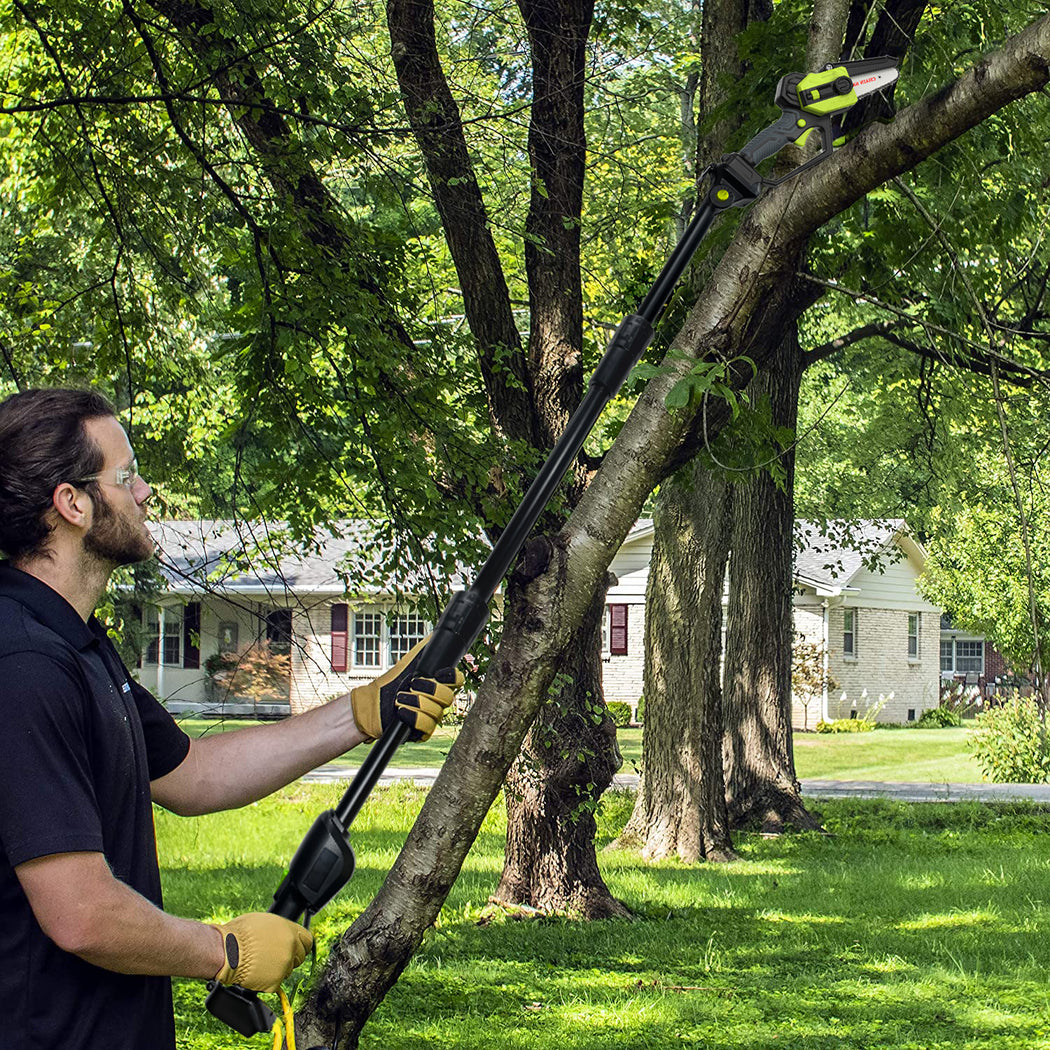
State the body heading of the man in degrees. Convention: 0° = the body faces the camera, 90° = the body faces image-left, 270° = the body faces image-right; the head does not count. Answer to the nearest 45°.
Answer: approximately 270°

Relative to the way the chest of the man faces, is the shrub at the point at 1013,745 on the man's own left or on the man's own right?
on the man's own left

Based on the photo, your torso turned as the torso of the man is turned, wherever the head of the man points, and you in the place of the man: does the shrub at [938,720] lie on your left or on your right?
on your left

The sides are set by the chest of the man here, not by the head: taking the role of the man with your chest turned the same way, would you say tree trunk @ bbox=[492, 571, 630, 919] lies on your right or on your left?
on your left

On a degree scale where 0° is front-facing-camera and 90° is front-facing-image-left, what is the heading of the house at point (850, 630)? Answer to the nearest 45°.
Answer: approximately 45°

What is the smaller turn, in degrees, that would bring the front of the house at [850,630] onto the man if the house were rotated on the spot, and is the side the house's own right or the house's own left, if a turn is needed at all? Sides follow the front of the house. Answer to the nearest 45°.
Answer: approximately 45° to the house's own left

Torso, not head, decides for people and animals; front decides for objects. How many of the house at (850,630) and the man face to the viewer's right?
1

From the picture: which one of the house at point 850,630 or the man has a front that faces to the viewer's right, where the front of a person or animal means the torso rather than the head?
the man

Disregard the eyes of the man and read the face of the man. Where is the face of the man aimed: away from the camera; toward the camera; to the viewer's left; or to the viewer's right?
to the viewer's right

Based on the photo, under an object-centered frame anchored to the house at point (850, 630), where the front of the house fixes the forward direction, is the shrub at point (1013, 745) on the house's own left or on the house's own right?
on the house's own left

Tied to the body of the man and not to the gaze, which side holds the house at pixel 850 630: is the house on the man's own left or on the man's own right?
on the man's own left
